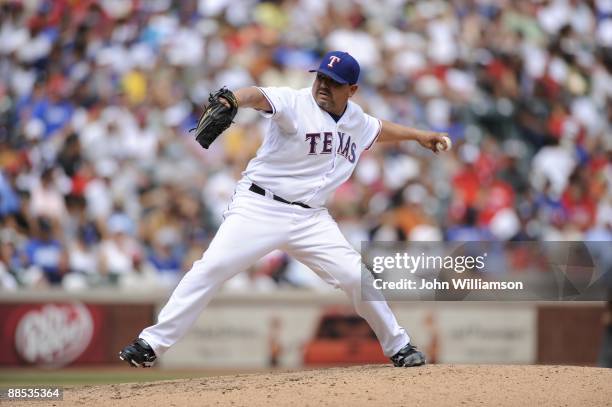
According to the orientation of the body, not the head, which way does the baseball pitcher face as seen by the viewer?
toward the camera

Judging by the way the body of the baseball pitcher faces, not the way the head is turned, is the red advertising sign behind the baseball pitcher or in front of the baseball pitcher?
behind

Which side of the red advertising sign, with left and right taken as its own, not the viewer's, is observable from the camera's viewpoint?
front

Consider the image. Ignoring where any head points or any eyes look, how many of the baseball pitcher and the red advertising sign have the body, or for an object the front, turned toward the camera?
2

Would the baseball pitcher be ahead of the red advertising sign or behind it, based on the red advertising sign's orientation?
ahead
